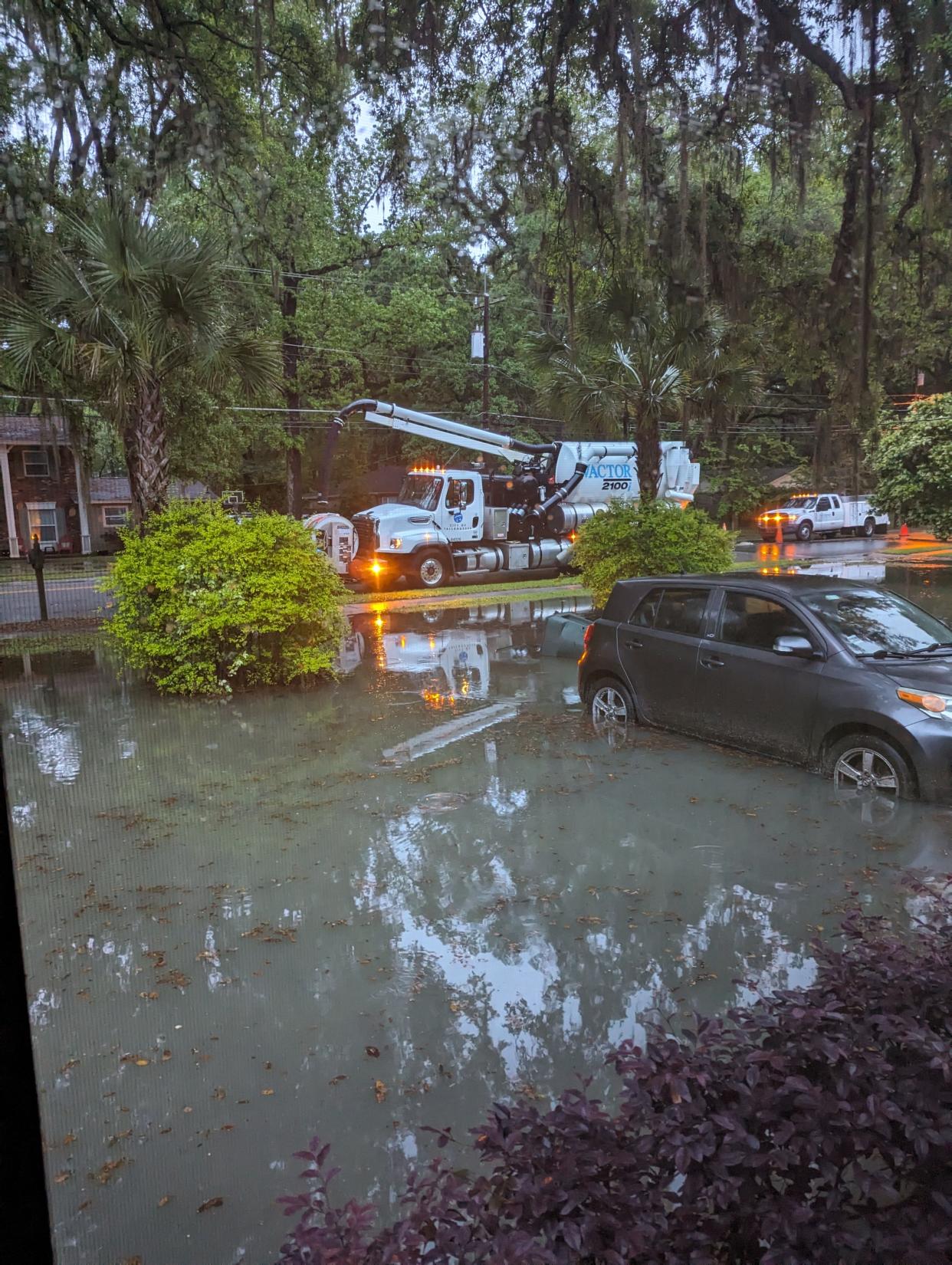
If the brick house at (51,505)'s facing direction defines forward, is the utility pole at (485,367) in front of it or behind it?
in front

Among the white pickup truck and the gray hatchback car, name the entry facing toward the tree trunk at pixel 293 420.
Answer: the white pickup truck

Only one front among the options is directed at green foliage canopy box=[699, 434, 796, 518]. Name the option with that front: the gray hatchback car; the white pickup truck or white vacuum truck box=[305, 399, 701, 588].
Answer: the white pickup truck

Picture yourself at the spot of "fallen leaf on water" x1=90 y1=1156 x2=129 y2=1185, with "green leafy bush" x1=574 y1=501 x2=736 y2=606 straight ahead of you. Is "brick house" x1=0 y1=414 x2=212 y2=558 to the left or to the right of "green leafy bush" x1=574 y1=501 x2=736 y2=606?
left

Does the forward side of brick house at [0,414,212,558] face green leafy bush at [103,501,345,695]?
yes

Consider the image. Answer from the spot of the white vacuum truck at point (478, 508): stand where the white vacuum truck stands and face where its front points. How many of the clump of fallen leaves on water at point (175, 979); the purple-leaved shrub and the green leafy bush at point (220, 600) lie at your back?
0

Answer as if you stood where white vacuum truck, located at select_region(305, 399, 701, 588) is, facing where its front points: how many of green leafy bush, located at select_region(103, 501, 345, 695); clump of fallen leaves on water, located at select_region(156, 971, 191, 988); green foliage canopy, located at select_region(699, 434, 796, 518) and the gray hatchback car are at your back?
1

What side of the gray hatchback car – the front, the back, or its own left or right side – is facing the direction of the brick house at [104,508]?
back

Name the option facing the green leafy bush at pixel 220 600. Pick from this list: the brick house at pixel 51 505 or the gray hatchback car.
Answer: the brick house

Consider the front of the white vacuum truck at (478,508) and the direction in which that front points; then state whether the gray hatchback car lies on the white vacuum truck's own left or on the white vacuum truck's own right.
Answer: on the white vacuum truck's own left

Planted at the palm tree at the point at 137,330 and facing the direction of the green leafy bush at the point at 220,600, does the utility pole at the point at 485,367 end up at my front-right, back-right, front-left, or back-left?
back-left

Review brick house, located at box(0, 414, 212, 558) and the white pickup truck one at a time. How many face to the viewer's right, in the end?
0

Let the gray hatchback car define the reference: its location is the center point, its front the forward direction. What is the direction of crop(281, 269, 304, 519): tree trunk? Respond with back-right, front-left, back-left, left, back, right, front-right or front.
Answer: back

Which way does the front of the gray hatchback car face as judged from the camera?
facing the viewer and to the right of the viewer

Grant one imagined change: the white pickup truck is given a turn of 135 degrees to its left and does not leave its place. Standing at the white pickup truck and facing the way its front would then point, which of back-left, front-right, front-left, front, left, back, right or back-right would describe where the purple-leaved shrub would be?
right

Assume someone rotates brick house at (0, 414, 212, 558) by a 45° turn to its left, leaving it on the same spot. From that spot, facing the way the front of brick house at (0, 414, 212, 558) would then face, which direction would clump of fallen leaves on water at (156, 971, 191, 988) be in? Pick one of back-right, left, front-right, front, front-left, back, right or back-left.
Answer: front-right

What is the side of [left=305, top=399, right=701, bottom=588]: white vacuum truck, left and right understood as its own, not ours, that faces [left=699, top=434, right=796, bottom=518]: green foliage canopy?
back

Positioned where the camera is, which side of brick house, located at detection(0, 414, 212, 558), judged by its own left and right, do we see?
front
